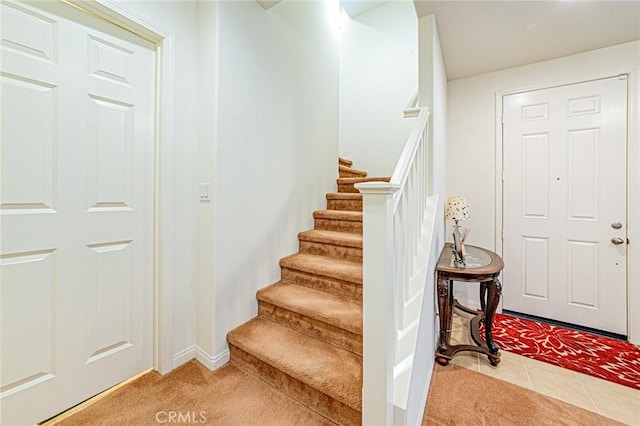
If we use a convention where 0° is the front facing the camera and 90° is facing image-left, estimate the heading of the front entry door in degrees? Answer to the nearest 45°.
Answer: approximately 45°

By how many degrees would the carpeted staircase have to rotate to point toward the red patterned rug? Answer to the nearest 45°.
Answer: approximately 135° to its left

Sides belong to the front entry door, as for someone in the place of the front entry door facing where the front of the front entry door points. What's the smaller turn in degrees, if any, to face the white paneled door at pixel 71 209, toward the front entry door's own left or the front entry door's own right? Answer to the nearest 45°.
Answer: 0° — it already faces it

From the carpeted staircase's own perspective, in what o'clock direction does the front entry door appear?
The front entry door is roughly at 7 o'clock from the carpeted staircase.
